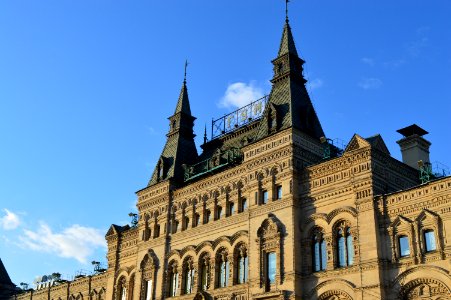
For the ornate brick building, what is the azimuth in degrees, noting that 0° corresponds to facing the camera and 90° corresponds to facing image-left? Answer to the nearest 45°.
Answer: approximately 45°
